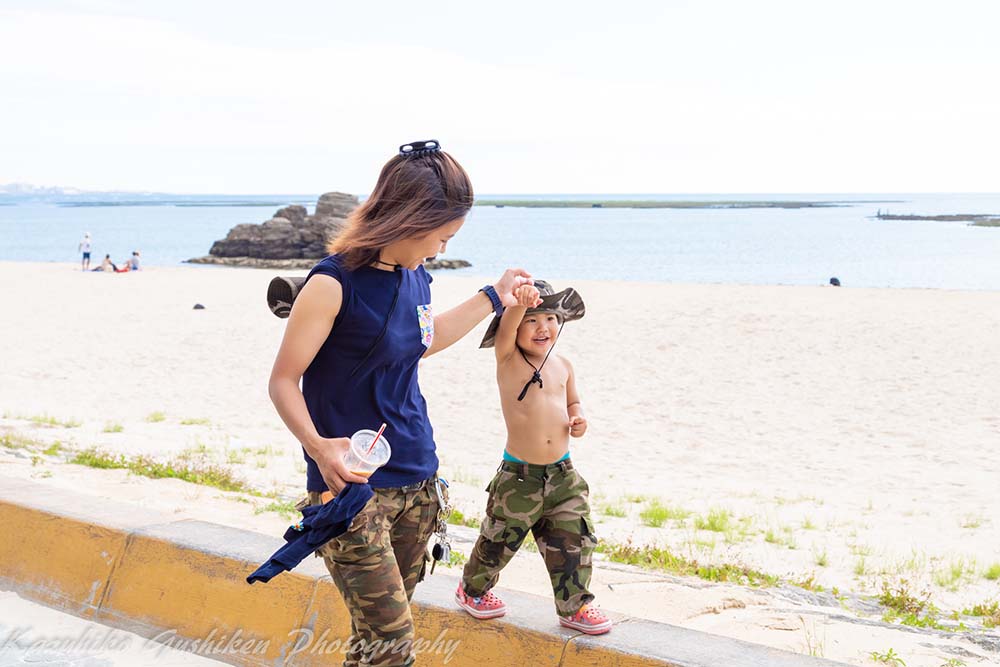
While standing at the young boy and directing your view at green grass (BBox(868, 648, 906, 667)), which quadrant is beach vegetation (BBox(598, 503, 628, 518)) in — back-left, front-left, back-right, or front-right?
front-left

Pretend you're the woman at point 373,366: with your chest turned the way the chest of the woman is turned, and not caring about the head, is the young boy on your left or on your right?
on your left

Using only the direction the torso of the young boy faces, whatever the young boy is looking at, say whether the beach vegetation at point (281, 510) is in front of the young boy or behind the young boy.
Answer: behind

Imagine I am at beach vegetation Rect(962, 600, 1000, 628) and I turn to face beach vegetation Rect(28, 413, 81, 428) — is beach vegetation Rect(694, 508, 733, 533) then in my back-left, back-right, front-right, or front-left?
front-right

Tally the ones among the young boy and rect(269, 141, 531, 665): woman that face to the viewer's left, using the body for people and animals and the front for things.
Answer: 0

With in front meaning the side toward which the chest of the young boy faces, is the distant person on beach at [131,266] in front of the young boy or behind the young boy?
behind

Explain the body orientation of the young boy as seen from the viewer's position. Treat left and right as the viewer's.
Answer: facing the viewer and to the right of the viewer

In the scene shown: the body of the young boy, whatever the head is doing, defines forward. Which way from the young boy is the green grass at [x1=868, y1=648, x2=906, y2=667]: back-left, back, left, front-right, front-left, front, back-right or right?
front-left

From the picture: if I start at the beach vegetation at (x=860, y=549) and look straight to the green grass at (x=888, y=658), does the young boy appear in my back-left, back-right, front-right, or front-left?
front-right
